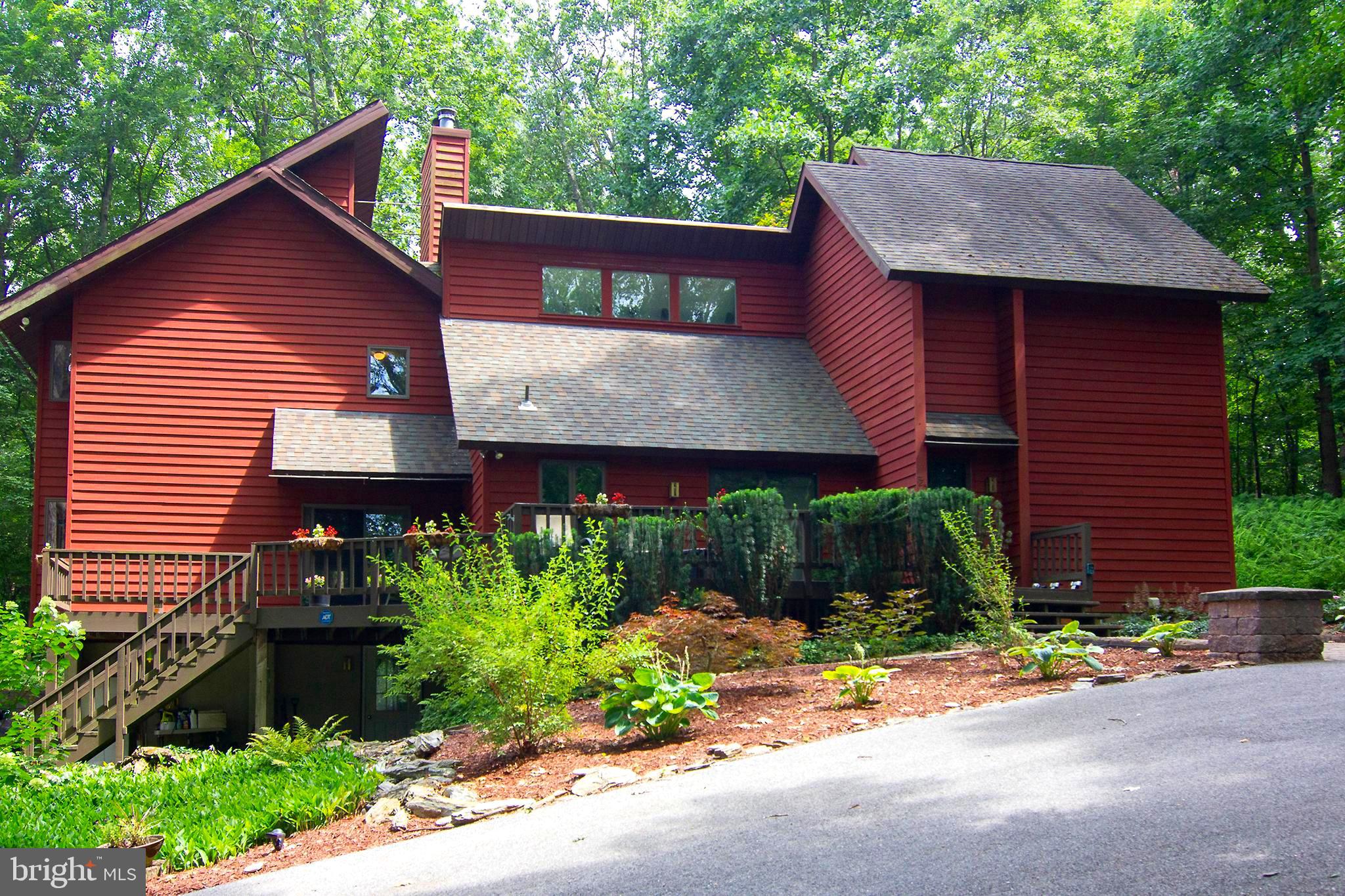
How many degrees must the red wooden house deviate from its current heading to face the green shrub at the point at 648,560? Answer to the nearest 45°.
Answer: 0° — it already faces it

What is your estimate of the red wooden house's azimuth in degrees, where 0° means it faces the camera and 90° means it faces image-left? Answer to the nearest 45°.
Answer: approximately 0°

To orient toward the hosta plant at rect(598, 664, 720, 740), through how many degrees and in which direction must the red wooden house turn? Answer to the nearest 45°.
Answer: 0° — it already faces it

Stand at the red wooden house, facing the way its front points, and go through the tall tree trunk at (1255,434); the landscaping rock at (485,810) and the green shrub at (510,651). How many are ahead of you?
2

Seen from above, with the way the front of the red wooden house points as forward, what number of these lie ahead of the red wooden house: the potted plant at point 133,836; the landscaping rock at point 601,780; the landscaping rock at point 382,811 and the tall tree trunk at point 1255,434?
3

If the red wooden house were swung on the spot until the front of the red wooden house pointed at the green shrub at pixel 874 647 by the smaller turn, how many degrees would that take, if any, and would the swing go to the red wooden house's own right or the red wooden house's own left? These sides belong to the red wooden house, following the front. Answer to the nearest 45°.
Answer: approximately 45° to the red wooden house's own left

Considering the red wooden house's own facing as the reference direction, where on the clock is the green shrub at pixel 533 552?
The green shrub is roughly at 12 o'clock from the red wooden house.

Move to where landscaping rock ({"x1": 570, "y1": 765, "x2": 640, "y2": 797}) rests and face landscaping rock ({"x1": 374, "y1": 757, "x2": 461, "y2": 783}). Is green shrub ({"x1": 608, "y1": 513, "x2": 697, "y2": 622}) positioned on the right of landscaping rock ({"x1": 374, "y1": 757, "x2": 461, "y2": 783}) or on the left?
right

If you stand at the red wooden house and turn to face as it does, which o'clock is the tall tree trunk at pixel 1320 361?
The tall tree trunk is roughly at 8 o'clock from the red wooden house.

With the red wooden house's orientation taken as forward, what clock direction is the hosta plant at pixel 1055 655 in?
The hosta plant is roughly at 11 o'clock from the red wooden house.

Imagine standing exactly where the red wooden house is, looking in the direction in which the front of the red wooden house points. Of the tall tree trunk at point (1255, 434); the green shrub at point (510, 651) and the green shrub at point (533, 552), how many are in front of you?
2

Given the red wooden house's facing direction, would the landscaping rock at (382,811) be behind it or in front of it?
in front

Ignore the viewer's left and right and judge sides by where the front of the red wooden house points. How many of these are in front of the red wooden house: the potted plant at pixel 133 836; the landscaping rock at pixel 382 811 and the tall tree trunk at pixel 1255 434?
2

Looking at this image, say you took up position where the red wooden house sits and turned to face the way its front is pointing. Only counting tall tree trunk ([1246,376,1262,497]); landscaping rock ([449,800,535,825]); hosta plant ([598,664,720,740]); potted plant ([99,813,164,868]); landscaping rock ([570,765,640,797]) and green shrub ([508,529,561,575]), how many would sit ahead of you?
5

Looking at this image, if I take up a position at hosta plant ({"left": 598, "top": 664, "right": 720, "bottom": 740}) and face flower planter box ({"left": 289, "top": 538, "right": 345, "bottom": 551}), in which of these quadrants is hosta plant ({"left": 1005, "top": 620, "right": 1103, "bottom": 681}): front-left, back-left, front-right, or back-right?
back-right

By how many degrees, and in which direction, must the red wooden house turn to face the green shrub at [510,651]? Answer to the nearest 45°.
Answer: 0° — it already faces it

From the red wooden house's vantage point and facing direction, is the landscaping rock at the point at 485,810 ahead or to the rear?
ahead

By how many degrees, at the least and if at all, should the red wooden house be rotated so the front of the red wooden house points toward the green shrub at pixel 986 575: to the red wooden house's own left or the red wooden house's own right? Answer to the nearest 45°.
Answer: approximately 45° to the red wooden house's own left
